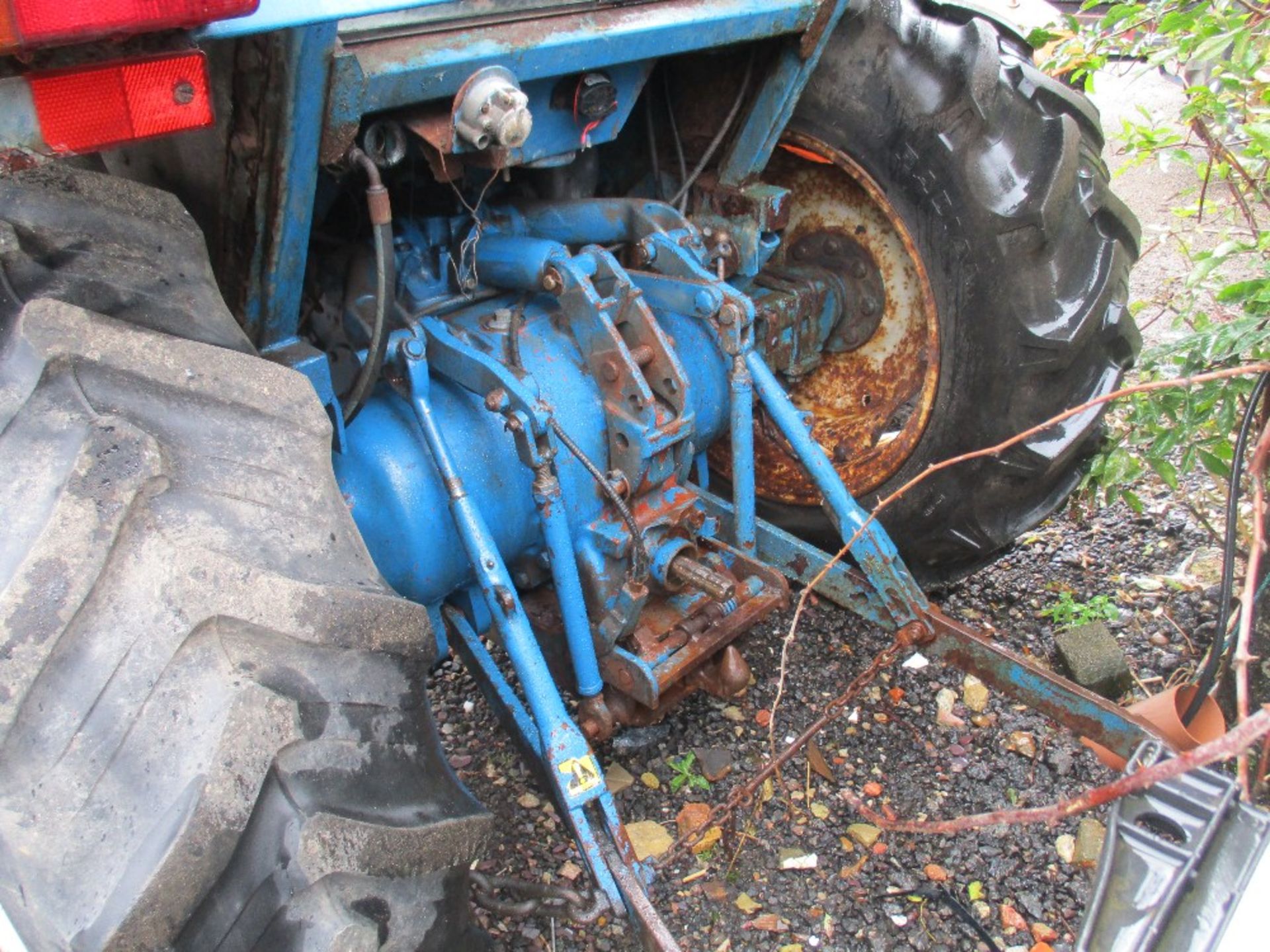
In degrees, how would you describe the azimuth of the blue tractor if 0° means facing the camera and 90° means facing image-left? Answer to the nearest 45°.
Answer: approximately 135°
